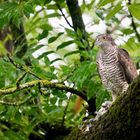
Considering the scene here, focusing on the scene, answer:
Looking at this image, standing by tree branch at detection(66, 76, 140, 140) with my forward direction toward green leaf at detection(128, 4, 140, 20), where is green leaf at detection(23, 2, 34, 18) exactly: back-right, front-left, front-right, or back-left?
front-left

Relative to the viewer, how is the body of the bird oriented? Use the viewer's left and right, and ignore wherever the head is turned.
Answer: facing the viewer and to the left of the viewer

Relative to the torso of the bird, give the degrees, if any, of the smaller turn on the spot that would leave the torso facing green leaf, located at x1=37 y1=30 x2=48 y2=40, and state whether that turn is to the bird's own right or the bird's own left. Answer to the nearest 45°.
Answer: approximately 90° to the bird's own right

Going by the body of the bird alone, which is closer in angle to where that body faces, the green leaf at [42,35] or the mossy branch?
the mossy branch
